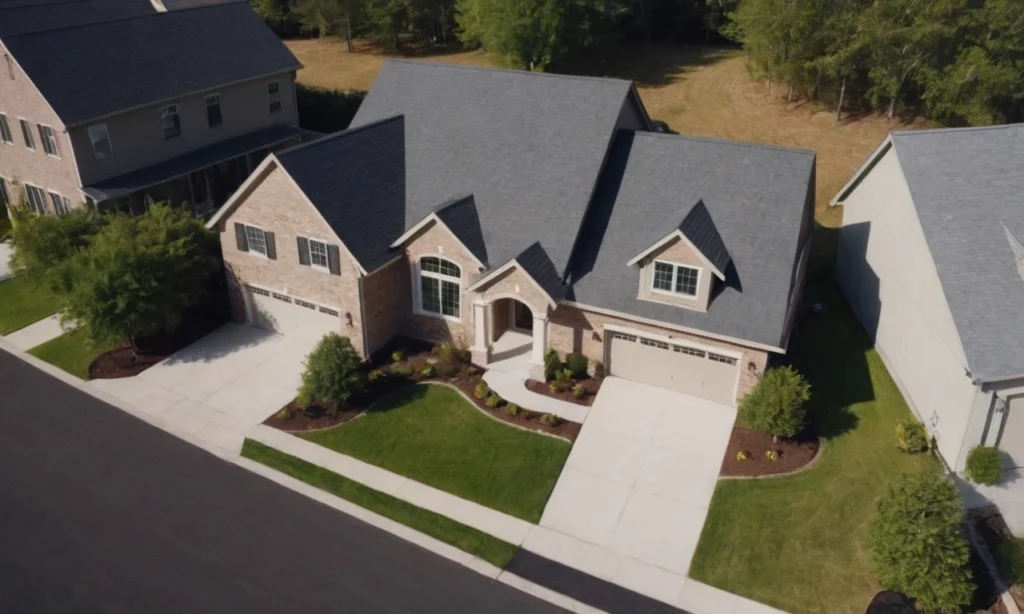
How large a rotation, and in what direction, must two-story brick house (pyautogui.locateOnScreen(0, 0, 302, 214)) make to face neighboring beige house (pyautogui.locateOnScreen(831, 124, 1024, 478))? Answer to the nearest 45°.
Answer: approximately 90° to its left

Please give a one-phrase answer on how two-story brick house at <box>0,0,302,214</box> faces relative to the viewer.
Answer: facing the viewer and to the left of the viewer

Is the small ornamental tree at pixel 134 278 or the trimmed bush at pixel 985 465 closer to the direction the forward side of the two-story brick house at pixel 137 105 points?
the small ornamental tree

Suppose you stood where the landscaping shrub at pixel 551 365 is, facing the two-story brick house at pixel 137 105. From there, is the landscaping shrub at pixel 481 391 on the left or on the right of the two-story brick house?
left

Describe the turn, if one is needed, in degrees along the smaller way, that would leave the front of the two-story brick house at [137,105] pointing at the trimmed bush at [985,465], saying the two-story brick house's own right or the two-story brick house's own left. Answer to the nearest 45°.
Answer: approximately 90° to the two-story brick house's own left

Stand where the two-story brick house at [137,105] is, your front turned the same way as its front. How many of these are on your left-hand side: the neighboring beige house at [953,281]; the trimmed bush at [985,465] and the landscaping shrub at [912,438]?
3

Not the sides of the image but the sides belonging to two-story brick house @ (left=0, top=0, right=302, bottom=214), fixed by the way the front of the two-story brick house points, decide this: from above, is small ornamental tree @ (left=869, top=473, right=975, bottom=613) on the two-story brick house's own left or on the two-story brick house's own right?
on the two-story brick house's own left

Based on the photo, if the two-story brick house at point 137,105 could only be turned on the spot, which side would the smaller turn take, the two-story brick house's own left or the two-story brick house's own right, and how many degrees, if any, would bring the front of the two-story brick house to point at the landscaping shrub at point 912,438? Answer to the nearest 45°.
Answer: approximately 90° to the two-story brick house's own left

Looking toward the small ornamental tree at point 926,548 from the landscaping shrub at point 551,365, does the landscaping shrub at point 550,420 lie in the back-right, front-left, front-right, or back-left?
front-right

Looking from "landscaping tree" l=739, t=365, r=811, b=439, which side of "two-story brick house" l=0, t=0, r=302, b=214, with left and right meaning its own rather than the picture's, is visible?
left

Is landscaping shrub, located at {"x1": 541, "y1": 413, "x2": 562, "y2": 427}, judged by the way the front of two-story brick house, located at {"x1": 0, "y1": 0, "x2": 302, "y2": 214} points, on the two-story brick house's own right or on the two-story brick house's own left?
on the two-story brick house's own left

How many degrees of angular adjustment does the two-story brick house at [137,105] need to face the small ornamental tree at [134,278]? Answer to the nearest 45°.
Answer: approximately 45° to its left

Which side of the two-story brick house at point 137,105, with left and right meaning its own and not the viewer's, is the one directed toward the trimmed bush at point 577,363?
left
